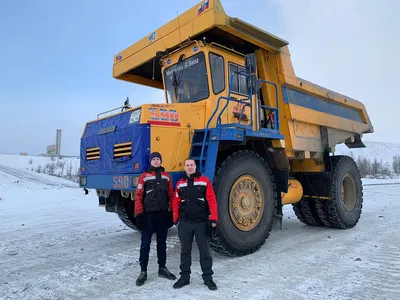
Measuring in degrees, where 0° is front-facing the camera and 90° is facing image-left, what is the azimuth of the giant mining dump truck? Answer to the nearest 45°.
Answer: approximately 45°

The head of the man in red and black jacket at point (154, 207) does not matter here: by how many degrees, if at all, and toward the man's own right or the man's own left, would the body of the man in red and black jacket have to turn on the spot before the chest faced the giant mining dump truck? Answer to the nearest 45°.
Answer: approximately 135° to the man's own left

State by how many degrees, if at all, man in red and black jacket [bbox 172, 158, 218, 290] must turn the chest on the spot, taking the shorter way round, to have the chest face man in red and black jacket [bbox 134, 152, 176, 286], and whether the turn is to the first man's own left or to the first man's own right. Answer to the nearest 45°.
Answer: approximately 90° to the first man's own right

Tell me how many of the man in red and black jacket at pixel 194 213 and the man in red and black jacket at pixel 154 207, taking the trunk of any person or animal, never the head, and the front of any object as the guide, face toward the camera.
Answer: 2

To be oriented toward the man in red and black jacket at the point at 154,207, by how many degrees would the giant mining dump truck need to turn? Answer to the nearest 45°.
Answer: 0° — it already faces them

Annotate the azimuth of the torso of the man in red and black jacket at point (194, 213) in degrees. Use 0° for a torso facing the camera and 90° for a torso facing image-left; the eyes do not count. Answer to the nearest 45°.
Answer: approximately 0°
